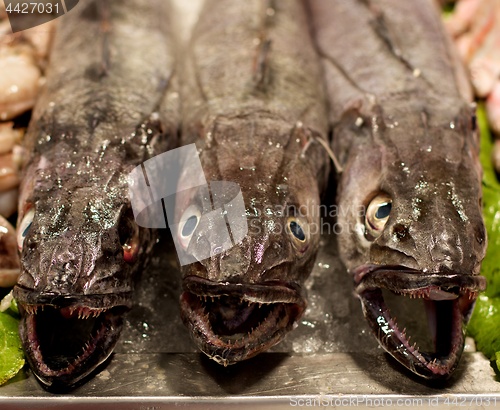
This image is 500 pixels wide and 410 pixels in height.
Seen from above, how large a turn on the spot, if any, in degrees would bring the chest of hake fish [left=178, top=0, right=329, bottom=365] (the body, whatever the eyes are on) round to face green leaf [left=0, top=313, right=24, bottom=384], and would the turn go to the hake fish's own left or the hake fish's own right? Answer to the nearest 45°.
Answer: approximately 45° to the hake fish's own right

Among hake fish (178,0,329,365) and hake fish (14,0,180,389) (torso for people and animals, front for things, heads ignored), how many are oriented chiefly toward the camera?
2

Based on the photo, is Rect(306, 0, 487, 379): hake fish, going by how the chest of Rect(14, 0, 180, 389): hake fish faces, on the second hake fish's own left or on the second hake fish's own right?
on the second hake fish's own left

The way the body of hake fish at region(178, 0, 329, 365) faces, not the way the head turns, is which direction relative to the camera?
toward the camera
